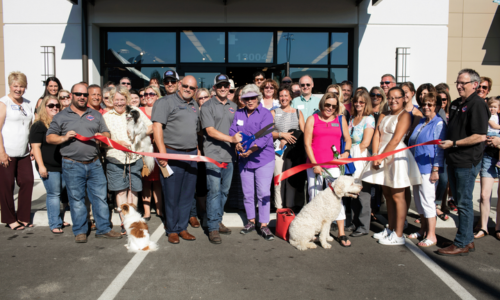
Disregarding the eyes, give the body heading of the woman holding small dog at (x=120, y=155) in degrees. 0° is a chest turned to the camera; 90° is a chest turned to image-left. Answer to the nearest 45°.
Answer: approximately 0°

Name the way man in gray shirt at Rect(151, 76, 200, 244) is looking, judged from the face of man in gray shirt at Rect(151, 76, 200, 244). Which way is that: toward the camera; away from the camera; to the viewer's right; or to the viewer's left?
toward the camera

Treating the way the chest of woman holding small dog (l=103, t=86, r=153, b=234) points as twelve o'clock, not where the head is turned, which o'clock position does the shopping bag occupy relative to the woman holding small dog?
The shopping bag is roughly at 10 o'clock from the woman holding small dog.

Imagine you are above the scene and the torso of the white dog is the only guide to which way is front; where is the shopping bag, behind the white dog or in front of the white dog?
behind

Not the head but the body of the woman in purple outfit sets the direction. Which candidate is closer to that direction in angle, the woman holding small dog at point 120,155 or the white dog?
the white dog

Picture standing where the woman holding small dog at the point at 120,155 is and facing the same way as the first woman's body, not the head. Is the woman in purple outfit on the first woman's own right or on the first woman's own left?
on the first woman's own left

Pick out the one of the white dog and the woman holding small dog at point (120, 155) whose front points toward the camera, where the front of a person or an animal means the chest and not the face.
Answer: the woman holding small dog

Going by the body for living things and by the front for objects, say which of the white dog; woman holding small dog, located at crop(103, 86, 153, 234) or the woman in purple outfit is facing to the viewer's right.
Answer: the white dog

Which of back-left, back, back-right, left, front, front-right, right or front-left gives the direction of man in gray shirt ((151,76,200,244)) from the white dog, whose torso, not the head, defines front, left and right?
back

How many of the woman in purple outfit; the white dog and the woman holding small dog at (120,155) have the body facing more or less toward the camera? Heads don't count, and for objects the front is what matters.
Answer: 2

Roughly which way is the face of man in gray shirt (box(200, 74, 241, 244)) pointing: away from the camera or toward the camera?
toward the camera

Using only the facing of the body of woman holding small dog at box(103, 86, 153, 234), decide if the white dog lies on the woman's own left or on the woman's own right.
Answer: on the woman's own left

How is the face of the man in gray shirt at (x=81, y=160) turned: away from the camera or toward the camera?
toward the camera

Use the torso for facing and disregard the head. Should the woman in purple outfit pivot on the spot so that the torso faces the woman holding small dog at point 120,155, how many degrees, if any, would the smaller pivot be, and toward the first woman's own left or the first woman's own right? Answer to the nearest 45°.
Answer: approximately 90° to the first woman's own right

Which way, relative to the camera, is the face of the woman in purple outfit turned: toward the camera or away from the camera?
toward the camera

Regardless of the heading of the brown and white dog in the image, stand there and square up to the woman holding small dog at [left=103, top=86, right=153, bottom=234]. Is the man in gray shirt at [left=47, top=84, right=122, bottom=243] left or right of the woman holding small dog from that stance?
left

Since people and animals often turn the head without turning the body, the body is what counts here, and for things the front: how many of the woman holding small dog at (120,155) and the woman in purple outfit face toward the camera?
2

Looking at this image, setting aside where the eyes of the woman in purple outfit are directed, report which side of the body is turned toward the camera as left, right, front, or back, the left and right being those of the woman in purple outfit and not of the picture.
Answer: front

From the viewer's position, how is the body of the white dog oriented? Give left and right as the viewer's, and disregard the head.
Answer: facing to the right of the viewer

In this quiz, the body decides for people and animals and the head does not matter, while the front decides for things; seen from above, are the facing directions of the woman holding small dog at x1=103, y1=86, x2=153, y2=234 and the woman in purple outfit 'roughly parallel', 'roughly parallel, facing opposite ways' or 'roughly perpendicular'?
roughly parallel
